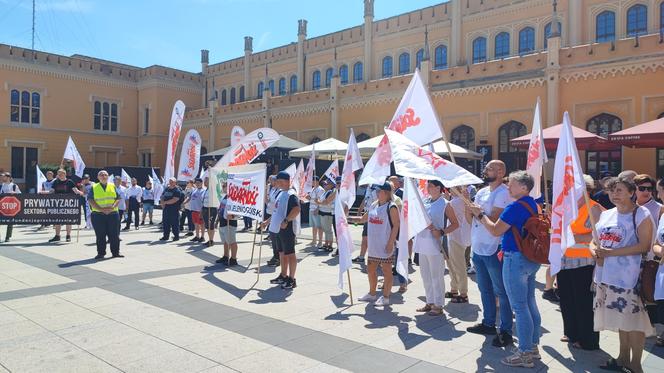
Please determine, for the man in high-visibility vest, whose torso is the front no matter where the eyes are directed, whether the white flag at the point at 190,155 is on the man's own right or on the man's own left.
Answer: on the man's own left

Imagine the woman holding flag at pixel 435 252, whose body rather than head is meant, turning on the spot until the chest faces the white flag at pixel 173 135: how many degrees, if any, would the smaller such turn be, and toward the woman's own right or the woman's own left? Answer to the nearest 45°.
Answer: approximately 90° to the woman's own right

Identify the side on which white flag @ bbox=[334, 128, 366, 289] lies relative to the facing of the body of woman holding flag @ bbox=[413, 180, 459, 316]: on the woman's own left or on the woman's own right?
on the woman's own right

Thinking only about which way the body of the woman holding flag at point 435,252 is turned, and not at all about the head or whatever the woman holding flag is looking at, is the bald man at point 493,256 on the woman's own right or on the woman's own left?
on the woman's own left

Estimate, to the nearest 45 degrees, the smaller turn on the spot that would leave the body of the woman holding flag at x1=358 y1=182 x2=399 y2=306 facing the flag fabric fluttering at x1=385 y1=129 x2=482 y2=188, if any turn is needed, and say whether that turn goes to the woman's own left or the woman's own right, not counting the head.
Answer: approximately 45° to the woman's own left

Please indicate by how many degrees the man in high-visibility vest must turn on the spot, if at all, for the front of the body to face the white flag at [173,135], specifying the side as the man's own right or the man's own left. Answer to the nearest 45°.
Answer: approximately 135° to the man's own left

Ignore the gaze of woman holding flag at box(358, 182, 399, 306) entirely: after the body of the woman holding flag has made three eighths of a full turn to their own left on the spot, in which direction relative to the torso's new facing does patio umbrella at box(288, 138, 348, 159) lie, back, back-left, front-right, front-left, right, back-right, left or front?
left

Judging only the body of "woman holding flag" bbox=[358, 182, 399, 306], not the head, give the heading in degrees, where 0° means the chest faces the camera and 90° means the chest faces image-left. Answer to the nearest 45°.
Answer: approximately 45°

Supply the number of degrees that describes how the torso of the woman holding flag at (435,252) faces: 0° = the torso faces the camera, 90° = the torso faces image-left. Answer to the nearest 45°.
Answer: approximately 45°

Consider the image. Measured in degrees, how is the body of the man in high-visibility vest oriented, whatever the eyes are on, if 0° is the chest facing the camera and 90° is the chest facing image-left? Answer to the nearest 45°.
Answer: approximately 0°
